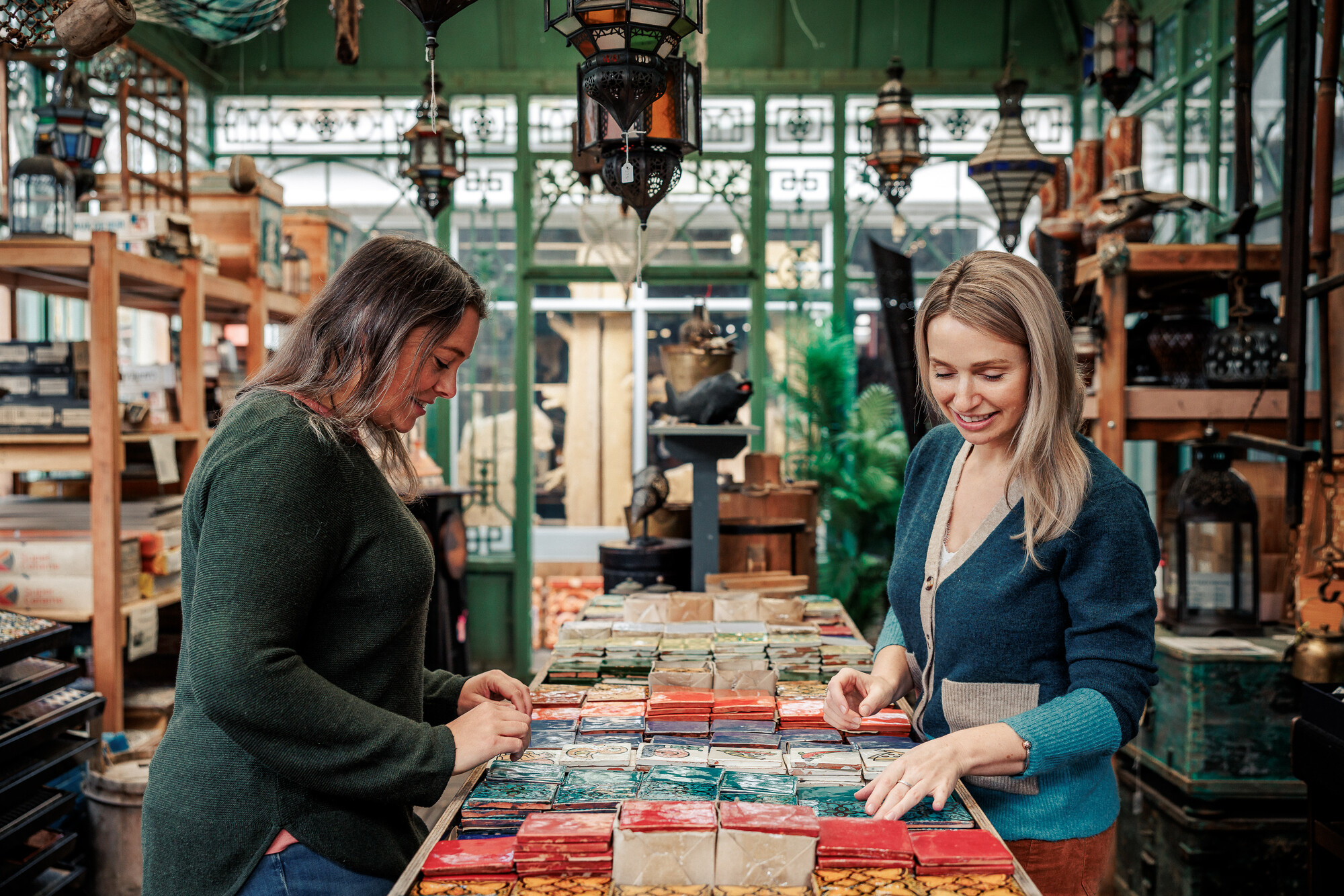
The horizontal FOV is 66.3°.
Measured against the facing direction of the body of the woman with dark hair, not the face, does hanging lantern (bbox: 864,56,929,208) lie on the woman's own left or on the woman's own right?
on the woman's own left

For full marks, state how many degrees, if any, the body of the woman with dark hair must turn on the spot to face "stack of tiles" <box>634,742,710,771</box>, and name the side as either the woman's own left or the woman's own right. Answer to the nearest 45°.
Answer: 0° — they already face it

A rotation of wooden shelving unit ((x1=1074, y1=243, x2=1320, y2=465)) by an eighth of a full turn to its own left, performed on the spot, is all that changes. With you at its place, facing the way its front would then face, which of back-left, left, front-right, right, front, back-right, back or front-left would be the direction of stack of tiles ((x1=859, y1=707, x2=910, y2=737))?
front-right

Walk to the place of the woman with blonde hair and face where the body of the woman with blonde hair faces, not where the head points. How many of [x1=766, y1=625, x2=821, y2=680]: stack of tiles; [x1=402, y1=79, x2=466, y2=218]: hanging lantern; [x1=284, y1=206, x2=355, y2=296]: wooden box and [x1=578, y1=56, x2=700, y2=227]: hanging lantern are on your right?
4

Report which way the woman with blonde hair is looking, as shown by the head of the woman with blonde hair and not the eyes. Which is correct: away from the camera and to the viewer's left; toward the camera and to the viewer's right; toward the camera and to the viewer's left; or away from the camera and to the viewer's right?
toward the camera and to the viewer's left

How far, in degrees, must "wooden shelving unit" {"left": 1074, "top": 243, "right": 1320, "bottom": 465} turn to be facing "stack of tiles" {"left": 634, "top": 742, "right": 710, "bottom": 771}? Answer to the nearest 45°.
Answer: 0° — it already faces it

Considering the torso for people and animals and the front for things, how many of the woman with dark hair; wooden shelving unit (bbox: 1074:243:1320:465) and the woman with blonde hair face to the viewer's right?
1

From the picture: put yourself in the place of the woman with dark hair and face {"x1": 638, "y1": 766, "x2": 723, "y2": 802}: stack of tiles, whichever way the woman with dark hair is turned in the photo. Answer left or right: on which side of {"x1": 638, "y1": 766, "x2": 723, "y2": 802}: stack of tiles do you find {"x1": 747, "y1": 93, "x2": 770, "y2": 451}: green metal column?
left

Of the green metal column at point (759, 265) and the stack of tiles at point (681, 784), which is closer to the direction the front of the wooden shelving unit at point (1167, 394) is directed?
the stack of tiles

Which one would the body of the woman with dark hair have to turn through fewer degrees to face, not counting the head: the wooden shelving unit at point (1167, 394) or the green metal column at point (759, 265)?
the wooden shelving unit

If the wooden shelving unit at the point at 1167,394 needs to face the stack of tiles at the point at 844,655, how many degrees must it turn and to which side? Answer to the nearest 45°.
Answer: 0° — it already faces it

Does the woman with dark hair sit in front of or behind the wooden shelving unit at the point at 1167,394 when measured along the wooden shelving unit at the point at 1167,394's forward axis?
in front

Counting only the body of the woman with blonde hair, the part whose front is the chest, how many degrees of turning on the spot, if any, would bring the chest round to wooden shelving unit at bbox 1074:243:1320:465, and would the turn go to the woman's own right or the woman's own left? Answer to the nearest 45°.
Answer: approximately 135° to the woman's own right

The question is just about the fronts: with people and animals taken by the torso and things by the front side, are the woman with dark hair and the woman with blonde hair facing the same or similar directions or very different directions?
very different directions

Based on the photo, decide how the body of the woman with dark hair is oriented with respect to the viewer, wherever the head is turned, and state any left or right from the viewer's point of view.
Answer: facing to the right of the viewer
